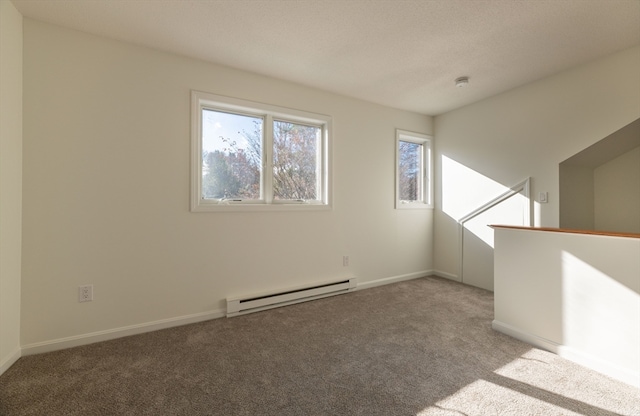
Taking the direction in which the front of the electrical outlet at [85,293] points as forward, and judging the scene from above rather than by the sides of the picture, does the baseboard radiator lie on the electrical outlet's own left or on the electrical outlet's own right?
on the electrical outlet's own left

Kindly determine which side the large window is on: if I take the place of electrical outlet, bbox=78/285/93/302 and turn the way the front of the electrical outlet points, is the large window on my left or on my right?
on my left

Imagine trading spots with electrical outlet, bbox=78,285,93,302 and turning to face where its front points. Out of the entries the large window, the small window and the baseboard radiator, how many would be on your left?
3

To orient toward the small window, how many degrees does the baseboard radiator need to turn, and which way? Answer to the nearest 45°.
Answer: approximately 90° to its left

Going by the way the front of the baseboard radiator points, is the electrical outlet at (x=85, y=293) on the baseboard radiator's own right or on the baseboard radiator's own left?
on the baseboard radiator's own right
